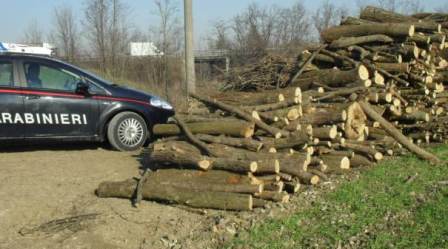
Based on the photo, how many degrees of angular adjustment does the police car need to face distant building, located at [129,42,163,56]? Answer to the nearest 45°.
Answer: approximately 90° to its left

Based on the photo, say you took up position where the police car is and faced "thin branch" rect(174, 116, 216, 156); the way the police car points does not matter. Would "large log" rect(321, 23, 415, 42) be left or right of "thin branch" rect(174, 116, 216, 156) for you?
left

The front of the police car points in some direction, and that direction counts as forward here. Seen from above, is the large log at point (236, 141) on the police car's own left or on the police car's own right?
on the police car's own right

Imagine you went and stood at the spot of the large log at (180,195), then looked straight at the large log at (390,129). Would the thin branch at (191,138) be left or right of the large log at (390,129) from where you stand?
left

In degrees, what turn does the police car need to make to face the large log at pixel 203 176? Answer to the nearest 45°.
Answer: approximately 45° to its right

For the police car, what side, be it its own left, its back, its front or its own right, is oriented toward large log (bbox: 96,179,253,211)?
right

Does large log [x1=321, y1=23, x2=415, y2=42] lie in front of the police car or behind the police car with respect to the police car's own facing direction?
in front

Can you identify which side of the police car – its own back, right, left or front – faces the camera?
right

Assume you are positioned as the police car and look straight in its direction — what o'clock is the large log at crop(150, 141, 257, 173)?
The large log is roughly at 2 o'clock from the police car.

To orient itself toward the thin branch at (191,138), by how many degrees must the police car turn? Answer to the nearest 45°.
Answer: approximately 45° to its right

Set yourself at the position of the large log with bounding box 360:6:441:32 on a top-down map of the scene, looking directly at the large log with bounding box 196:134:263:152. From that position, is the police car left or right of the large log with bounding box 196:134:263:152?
right

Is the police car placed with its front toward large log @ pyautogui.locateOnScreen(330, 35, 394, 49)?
yes
